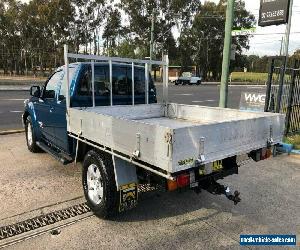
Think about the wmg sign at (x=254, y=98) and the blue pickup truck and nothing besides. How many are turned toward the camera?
1

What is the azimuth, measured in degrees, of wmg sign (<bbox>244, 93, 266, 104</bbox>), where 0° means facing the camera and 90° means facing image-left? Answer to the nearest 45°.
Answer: approximately 0°

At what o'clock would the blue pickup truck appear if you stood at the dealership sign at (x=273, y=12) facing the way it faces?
The blue pickup truck is roughly at 1 o'clock from the dealership sign.

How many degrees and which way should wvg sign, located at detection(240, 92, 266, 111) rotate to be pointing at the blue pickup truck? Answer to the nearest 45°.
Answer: approximately 45° to its right

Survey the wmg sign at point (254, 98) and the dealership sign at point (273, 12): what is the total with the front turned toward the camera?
2

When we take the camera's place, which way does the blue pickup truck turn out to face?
facing away from the viewer and to the left of the viewer

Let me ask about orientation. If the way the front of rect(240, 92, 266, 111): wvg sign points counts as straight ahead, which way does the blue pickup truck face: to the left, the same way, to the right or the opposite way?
to the right

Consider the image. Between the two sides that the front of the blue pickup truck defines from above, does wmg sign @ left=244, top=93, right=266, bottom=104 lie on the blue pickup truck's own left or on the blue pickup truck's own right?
on the blue pickup truck's own right

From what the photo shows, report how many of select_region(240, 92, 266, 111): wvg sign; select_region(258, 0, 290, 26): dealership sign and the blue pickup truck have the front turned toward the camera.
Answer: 2
